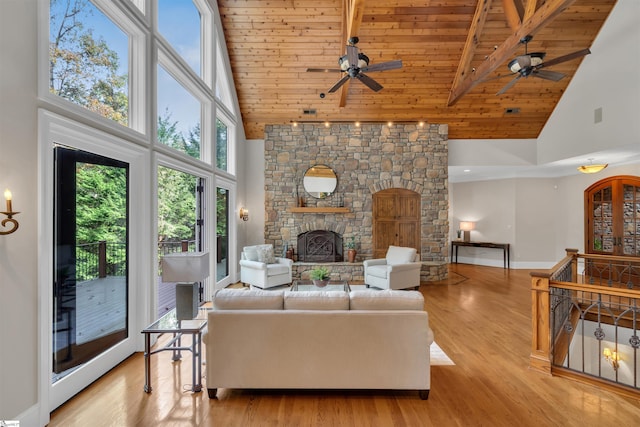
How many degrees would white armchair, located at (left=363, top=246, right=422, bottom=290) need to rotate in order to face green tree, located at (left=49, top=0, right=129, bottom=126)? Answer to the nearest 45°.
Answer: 0° — it already faces it

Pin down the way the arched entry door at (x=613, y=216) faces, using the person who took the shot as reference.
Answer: facing the viewer and to the left of the viewer

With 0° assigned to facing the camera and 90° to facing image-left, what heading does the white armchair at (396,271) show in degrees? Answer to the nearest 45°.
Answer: approximately 45°

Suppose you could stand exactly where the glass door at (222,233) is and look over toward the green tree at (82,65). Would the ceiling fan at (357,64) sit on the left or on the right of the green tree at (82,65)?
left

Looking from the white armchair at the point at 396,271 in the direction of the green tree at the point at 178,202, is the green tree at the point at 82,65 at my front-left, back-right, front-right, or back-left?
front-left

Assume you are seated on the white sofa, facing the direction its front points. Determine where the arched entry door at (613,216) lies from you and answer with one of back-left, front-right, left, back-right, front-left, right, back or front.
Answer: front-right

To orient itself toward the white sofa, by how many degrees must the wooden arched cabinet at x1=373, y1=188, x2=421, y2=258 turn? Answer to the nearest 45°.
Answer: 0° — it already faces it

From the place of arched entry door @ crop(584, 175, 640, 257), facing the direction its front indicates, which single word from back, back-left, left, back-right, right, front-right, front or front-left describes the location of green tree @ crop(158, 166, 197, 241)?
right

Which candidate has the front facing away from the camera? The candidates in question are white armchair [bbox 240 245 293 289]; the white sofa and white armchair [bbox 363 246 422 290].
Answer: the white sofa

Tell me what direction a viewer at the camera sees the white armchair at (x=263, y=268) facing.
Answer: facing the viewer and to the right of the viewer

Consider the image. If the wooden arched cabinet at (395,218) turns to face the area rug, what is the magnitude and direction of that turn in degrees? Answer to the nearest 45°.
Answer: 0° — it already faces it

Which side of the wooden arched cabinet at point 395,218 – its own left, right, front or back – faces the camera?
front

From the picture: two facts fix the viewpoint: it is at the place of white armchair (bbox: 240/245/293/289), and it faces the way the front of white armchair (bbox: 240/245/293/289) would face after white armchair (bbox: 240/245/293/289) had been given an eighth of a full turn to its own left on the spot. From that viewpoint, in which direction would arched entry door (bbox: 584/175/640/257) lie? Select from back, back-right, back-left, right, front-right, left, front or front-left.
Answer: front

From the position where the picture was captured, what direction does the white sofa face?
facing away from the viewer

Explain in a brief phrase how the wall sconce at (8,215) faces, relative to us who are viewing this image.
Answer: facing to the right of the viewer
